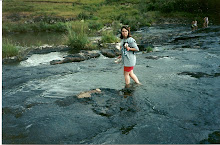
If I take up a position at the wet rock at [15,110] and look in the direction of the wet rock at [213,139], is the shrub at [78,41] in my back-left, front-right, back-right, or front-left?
back-left

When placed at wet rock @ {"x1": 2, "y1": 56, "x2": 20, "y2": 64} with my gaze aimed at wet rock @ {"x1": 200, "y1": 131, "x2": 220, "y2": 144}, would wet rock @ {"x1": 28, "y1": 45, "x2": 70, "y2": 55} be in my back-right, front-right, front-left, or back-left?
back-left

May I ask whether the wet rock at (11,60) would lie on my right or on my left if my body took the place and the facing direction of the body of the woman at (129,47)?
on my right

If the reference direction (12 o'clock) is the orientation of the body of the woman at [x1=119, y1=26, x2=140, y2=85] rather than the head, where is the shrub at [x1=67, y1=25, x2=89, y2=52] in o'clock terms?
The shrub is roughly at 4 o'clock from the woman.

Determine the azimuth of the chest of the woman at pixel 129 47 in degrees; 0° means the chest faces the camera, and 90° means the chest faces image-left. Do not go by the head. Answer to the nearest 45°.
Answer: approximately 45°
